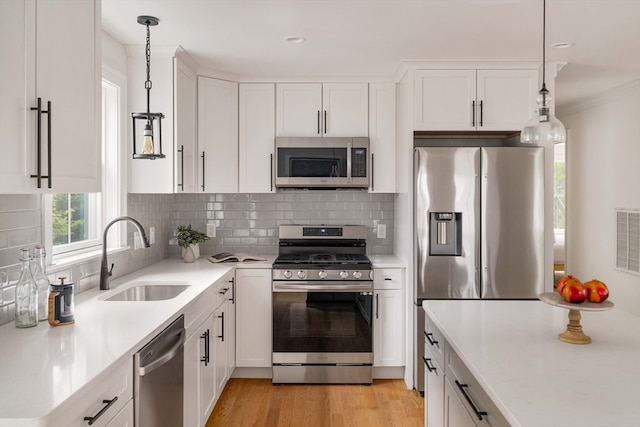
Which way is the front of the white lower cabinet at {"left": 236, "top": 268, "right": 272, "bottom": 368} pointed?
toward the camera

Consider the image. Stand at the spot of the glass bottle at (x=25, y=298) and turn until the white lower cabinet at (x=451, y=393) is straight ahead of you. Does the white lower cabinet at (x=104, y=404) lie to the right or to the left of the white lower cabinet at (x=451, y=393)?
right

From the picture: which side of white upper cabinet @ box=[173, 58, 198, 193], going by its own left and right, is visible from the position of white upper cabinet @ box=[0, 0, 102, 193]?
right

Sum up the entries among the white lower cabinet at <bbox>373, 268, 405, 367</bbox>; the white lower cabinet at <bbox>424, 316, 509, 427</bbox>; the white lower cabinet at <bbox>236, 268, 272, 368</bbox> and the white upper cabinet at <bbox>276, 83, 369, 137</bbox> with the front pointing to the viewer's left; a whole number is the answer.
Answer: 1

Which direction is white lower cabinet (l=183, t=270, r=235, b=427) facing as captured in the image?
to the viewer's right

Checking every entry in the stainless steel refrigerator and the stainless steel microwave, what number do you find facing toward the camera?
2

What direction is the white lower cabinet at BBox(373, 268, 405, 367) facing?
toward the camera

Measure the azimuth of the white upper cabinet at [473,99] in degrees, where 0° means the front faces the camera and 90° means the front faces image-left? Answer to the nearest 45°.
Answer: approximately 0°

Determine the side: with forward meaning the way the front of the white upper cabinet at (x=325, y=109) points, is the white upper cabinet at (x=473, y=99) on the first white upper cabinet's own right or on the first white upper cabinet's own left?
on the first white upper cabinet's own left

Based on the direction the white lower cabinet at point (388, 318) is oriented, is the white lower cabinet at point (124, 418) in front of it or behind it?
in front

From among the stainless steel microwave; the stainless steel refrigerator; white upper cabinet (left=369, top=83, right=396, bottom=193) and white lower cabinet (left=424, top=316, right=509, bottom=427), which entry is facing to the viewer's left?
the white lower cabinet

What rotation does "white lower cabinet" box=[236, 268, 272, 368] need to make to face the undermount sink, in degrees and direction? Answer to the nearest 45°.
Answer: approximately 45° to its right

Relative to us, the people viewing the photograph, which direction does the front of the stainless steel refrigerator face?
facing the viewer

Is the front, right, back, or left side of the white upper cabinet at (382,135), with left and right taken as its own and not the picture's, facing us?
front

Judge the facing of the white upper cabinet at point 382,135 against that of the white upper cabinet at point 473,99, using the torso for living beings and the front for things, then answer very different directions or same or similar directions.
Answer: same or similar directions

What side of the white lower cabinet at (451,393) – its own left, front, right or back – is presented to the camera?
left

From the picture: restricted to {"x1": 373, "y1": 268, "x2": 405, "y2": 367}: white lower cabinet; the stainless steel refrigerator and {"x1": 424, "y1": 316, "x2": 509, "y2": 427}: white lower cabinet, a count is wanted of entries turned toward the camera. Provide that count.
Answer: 2

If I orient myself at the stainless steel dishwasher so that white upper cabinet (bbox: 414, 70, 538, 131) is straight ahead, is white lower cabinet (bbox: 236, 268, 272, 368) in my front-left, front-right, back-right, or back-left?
front-left
